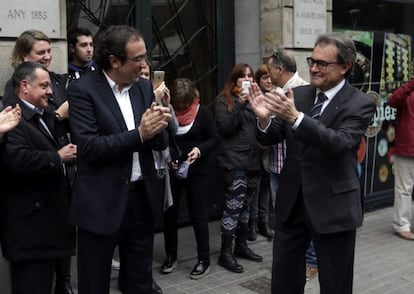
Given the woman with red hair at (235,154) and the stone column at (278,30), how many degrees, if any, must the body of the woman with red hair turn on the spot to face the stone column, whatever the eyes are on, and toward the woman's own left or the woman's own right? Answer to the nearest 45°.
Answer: approximately 135° to the woman's own left

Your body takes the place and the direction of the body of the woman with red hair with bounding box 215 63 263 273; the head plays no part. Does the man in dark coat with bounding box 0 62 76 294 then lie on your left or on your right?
on your right

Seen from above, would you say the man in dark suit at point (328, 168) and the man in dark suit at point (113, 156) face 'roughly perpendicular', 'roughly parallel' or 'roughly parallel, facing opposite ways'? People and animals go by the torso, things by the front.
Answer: roughly perpendicular

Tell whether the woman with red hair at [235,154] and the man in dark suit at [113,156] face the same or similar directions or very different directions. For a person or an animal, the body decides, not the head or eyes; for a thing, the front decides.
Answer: same or similar directions

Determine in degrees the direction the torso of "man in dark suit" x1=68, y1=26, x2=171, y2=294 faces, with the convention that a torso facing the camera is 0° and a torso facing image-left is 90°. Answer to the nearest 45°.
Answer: approximately 315°

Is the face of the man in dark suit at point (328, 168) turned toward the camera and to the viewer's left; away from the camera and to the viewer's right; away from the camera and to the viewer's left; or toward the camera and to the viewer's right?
toward the camera and to the viewer's left

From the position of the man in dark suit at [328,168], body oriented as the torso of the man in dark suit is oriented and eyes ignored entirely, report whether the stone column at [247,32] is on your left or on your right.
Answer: on your right

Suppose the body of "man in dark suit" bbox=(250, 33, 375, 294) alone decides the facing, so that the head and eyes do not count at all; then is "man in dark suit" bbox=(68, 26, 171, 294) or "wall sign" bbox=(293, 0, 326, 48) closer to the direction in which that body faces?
the man in dark suit

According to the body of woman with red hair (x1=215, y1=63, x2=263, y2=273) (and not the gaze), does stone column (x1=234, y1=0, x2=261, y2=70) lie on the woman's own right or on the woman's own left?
on the woman's own left

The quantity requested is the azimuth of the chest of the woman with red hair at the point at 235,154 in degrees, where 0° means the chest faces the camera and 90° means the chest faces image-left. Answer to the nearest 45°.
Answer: approximately 315°

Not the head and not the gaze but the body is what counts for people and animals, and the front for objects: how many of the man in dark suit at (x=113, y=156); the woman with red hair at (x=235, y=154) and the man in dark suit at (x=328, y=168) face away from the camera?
0

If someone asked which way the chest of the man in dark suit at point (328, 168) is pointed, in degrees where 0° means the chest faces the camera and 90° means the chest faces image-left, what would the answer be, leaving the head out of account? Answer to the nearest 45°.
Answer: approximately 45°

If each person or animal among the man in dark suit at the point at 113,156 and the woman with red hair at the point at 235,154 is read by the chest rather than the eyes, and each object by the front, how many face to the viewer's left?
0

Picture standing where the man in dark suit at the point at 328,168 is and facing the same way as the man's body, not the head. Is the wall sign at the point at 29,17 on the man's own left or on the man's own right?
on the man's own right
